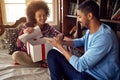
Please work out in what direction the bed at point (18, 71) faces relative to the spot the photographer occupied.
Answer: facing the viewer and to the right of the viewer

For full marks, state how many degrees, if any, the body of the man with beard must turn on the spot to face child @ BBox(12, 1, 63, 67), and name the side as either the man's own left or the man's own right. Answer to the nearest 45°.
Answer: approximately 45° to the man's own right

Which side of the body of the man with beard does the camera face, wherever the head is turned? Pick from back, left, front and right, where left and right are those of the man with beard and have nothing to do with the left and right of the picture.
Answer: left

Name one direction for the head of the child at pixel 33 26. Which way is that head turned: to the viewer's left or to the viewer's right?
to the viewer's right

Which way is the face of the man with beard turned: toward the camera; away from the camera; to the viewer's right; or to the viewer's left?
to the viewer's left
